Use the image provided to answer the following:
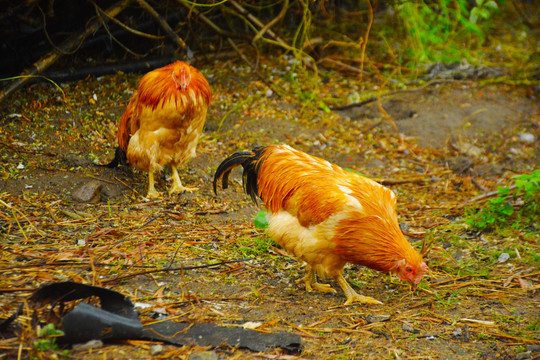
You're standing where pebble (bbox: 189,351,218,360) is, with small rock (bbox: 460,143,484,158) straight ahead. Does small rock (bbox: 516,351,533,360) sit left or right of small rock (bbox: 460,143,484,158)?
right

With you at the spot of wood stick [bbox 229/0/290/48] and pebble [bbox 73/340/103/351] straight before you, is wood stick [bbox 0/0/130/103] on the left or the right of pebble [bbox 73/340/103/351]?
right

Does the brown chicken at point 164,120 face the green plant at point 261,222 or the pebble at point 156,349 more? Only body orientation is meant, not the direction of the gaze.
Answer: the green plant
